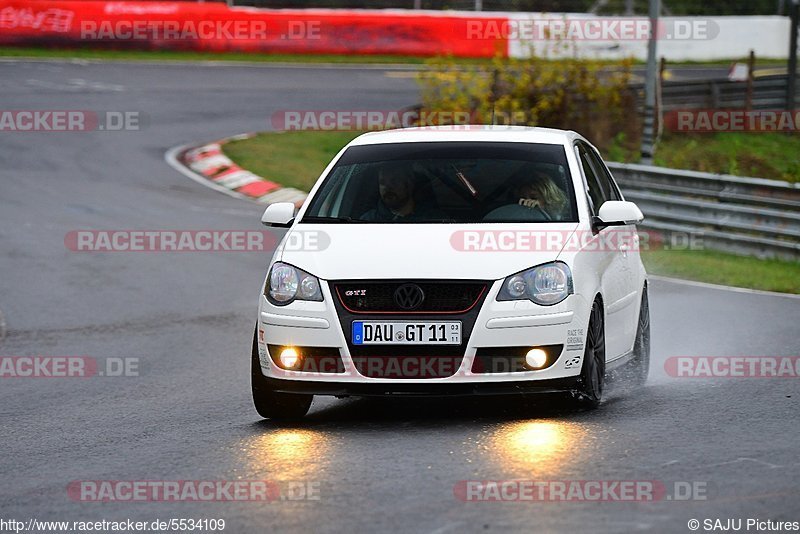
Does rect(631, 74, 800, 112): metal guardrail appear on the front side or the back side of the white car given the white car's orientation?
on the back side

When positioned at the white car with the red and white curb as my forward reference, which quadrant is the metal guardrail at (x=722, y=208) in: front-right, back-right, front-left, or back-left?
front-right

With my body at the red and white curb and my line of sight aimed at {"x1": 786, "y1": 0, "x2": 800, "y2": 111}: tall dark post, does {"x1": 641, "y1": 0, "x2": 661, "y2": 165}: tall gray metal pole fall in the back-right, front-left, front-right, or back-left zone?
front-right

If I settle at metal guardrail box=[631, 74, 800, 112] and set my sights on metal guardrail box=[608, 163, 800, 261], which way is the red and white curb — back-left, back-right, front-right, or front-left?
front-right

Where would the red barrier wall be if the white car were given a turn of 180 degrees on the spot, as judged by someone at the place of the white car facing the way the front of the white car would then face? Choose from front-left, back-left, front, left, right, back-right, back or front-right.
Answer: front

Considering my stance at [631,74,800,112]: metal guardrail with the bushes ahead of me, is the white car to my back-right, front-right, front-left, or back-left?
front-left

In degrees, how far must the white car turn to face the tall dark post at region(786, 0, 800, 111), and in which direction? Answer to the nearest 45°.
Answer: approximately 180°

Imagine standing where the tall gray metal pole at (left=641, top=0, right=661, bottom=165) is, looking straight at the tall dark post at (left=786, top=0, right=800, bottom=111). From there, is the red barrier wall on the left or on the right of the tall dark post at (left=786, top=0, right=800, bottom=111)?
left

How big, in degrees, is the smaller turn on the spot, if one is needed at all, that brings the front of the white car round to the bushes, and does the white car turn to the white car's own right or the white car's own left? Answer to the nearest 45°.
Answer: approximately 180°

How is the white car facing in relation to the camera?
toward the camera

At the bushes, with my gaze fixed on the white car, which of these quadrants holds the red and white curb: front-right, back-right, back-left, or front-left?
front-right

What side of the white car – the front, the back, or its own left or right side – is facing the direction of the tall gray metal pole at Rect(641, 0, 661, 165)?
back
